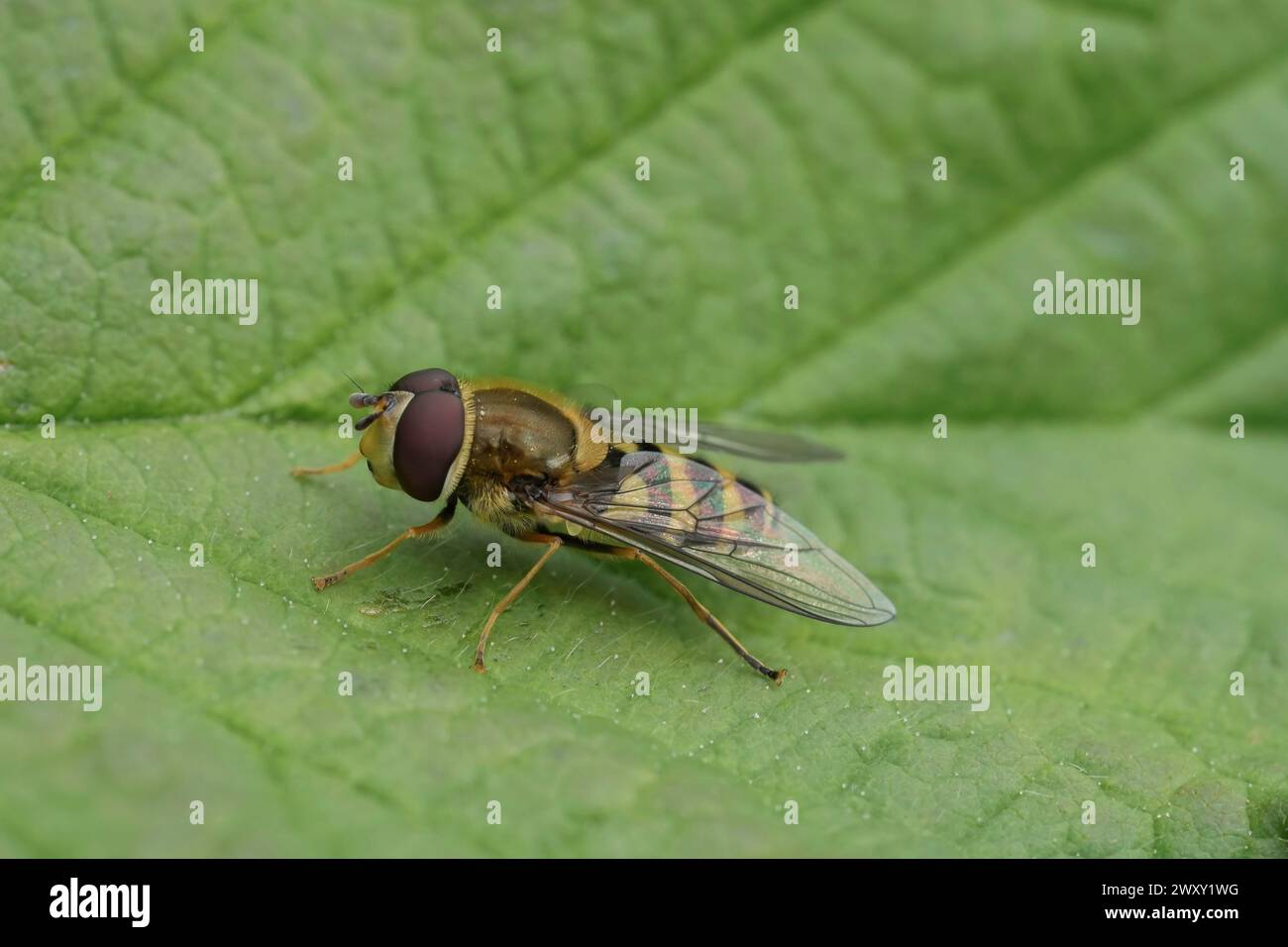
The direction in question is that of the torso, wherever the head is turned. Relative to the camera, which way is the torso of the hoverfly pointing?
to the viewer's left
